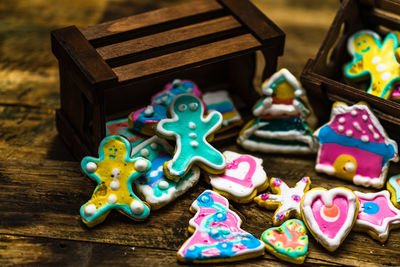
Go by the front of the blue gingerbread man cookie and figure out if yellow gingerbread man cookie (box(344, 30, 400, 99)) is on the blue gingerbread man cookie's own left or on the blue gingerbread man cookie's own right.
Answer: on the blue gingerbread man cookie's own left

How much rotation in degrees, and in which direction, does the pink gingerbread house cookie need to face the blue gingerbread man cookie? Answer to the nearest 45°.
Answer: approximately 45° to its right

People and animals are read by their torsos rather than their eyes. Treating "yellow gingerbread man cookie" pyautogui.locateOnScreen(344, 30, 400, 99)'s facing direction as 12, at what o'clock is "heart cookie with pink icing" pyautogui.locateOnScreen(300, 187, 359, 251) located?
The heart cookie with pink icing is roughly at 12 o'clock from the yellow gingerbread man cookie.

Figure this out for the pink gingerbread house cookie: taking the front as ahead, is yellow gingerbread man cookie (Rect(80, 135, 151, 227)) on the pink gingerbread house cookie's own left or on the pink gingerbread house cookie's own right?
on the pink gingerbread house cookie's own right

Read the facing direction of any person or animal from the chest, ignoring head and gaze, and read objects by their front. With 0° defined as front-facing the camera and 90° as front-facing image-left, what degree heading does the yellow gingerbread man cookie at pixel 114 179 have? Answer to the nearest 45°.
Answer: approximately 0°

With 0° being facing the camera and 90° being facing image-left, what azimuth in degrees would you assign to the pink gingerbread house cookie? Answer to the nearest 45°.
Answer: approximately 0°

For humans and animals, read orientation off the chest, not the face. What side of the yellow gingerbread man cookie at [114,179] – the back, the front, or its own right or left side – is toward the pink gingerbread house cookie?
left
